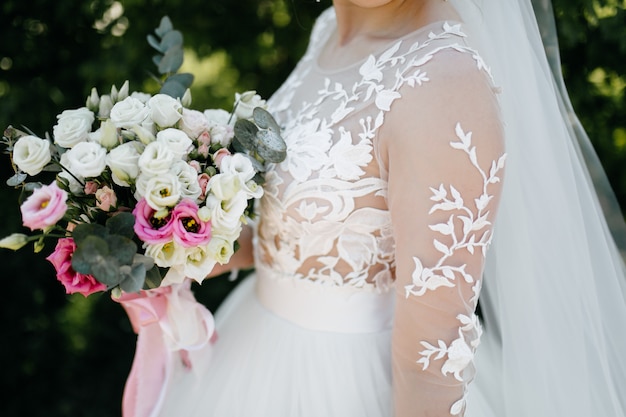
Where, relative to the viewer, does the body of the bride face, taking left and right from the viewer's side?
facing the viewer and to the left of the viewer

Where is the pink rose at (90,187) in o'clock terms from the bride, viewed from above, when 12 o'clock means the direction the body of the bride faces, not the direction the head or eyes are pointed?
The pink rose is roughly at 1 o'clock from the bride.

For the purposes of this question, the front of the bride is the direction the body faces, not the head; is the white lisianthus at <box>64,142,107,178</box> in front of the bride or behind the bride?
in front

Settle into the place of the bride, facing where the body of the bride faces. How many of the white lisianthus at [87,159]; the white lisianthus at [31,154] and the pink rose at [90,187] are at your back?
0
